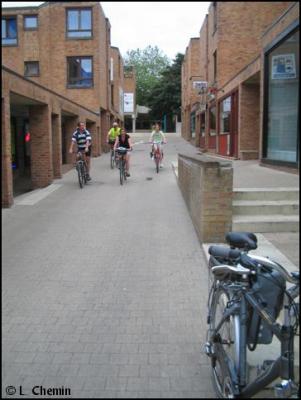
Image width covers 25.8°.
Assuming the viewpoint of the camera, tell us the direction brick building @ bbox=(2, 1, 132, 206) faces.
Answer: facing the viewer and to the right of the viewer

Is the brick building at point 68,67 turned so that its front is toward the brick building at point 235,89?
yes

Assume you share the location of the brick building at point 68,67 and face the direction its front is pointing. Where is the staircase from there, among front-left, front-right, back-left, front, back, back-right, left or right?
front-right

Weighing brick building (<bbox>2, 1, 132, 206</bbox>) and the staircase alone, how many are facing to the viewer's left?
0

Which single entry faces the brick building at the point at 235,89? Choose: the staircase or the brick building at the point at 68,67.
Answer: the brick building at the point at 68,67

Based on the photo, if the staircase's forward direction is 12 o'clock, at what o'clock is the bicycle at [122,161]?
The bicycle is roughly at 5 o'clock from the staircase.

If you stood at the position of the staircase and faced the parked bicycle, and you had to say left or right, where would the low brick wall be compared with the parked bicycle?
right

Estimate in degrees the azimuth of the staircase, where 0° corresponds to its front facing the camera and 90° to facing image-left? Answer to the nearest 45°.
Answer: approximately 0°

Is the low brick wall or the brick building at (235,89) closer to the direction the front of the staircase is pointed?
the low brick wall

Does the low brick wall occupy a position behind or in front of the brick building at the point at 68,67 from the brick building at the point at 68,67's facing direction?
in front

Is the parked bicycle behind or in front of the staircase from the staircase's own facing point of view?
in front
